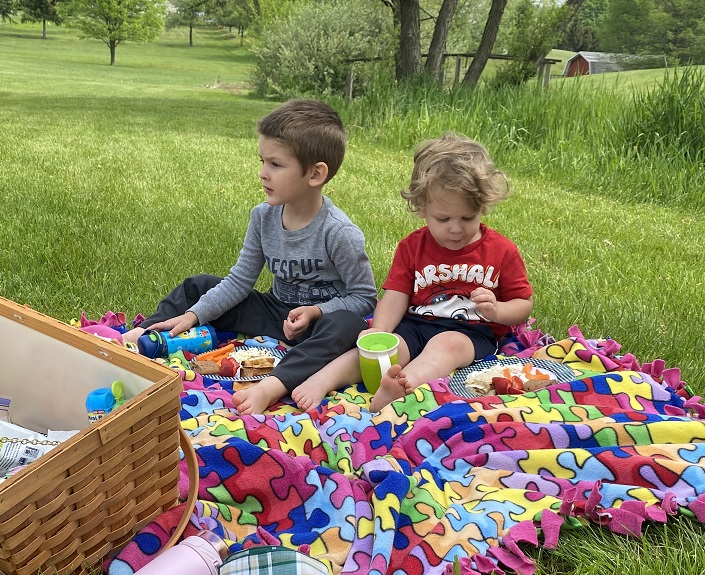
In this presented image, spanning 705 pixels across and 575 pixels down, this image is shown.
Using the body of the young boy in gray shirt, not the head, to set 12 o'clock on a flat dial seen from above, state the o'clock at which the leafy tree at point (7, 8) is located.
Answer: The leafy tree is roughly at 4 o'clock from the young boy in gray shirt.

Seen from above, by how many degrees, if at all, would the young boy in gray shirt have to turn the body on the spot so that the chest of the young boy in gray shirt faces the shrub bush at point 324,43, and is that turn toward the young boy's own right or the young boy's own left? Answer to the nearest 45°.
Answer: approximately 135° to the young boy's own right

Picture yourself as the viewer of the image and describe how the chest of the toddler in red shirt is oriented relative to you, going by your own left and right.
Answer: facing the viewer and to the left of the viewer

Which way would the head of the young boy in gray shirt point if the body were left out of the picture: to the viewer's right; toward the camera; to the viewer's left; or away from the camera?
to the viewer's left

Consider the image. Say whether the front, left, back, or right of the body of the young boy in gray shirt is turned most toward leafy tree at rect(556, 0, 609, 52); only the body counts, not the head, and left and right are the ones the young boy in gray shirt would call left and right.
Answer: back

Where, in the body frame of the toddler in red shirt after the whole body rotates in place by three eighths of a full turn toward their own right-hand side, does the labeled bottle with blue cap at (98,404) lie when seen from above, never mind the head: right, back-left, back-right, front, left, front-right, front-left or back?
back-left

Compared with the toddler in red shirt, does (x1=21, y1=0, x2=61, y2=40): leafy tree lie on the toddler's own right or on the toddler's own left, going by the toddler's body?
on the toddler's own right

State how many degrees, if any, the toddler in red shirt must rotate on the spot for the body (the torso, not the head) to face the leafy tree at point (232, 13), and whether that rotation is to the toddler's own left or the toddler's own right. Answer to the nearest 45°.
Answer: approximately 135° to the toddler's own right

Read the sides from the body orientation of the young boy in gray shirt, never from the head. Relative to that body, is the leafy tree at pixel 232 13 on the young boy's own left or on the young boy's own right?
on the young boy's own right

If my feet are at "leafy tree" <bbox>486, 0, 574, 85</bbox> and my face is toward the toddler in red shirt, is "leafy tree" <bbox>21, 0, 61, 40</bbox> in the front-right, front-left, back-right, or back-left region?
back-right

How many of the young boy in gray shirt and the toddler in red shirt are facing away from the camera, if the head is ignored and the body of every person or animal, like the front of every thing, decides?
0

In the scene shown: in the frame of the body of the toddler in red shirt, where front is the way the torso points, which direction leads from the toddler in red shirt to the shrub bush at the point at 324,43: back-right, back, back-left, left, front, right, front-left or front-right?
back-right
